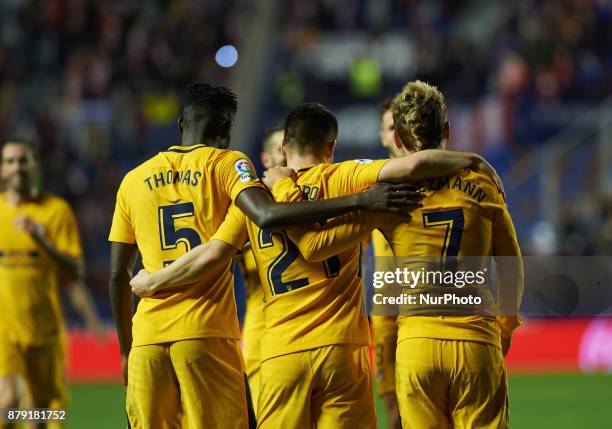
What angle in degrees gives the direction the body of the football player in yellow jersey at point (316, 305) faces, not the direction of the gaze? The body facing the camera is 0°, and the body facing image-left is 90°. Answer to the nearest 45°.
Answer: approximately 180°

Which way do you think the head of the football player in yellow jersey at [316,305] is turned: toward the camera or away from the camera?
away from the camera

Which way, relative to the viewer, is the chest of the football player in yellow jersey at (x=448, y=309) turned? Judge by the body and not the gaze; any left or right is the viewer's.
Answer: facing away from the viewer

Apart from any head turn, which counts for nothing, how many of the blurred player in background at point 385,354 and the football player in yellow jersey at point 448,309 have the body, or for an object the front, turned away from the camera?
1

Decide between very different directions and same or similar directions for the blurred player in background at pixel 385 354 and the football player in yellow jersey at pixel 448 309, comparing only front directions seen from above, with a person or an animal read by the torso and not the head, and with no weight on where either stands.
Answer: very different directions

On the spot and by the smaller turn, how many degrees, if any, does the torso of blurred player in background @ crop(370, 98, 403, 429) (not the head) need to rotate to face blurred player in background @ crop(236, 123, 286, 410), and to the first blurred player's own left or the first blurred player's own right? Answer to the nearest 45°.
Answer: approximately 90° to the first blurred player's own right
